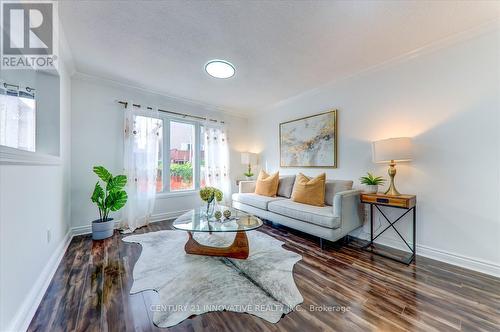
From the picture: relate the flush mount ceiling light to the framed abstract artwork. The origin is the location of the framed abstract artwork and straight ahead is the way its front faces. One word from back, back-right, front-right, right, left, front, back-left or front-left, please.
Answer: front

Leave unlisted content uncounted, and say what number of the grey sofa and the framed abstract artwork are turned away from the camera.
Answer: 0

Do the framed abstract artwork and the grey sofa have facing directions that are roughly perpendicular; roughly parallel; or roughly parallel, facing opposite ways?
roughly parallel

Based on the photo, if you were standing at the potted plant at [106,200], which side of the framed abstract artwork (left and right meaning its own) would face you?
front

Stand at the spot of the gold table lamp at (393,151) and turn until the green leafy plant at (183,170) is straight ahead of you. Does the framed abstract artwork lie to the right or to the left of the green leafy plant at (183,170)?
right

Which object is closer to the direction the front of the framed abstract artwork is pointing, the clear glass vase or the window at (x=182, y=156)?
the clear glass vase

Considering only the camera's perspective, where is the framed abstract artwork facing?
facing the viewer and to the left of the viewer

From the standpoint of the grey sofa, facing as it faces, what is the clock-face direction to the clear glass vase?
The clear glass vase is roughly at 1 o'clock from the grey sofa.

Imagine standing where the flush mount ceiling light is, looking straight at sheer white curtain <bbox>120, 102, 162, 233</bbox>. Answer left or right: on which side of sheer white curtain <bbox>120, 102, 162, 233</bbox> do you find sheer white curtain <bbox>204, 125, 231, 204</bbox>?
right

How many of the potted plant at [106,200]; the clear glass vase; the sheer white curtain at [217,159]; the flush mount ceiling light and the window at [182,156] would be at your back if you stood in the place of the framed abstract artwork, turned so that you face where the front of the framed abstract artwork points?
0

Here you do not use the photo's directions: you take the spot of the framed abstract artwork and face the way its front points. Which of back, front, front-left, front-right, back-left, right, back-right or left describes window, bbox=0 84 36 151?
front

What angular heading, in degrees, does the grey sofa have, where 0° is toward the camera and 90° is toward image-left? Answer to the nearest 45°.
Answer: approximately 45°

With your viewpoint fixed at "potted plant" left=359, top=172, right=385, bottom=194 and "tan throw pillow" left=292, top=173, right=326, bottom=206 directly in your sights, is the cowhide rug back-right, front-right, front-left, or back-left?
front-left
